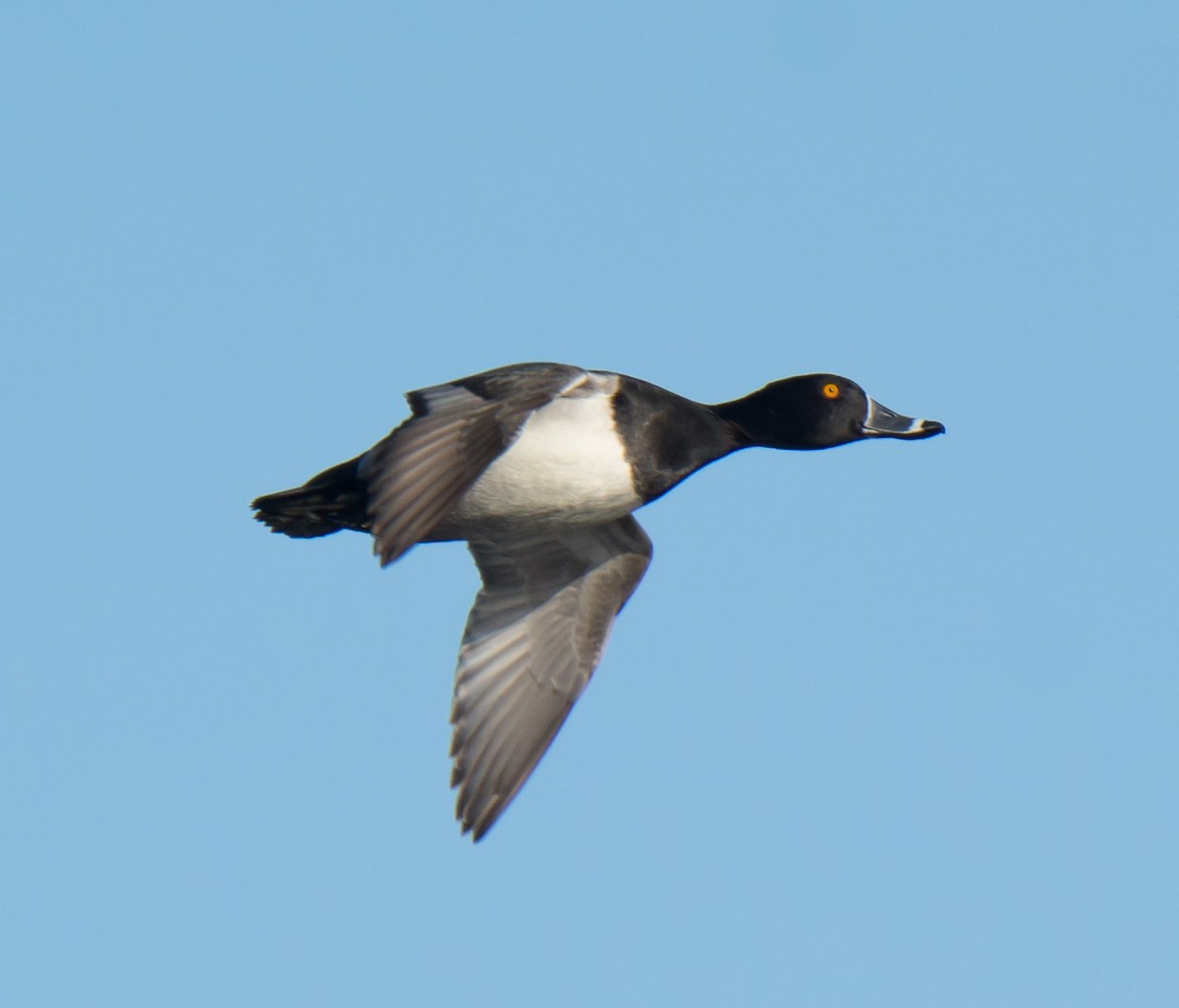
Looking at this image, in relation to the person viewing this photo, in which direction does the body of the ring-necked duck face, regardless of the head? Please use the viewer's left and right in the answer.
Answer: facing to the right of the viewer
